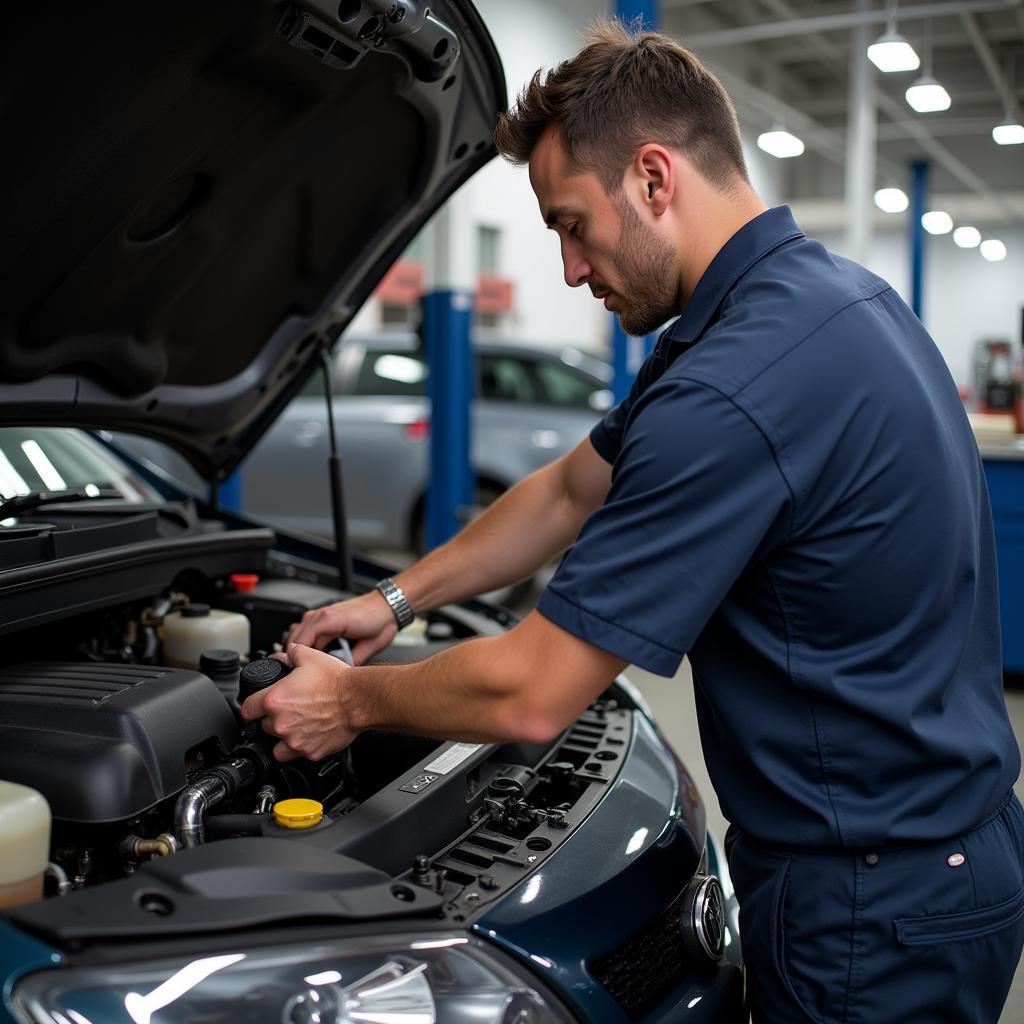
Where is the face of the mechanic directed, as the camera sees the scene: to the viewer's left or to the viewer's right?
to the viewer's left

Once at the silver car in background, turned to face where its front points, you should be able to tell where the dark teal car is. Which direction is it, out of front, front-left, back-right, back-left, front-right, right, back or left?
back-right

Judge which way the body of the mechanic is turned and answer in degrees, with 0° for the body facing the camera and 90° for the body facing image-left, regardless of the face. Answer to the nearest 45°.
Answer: approximately 135°

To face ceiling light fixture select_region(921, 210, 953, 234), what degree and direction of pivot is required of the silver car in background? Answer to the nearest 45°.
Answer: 0° — it already faces it

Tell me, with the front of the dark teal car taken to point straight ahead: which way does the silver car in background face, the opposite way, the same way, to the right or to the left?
to the left

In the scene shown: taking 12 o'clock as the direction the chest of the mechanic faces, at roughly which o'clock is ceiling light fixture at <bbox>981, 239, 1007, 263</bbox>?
The ceiling light fixture is roughly at 2 o'clock from the mechanic.

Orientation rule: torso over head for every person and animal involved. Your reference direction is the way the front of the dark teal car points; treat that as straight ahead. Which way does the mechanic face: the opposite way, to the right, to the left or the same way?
the opposite way

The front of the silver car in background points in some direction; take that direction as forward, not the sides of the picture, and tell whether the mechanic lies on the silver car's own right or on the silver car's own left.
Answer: on the silver car's own right

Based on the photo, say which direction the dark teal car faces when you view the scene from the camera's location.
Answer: facing the viewer and to the right of the viewer

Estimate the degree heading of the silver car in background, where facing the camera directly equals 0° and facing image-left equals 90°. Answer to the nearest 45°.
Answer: approximately 225°

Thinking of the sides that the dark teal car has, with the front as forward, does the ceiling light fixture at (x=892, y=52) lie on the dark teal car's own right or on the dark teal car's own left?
on the dark teal car's own left

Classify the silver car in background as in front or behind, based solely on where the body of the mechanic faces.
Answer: in front

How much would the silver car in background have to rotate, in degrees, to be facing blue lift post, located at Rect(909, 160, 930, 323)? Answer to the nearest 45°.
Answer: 0° — it already faces it
